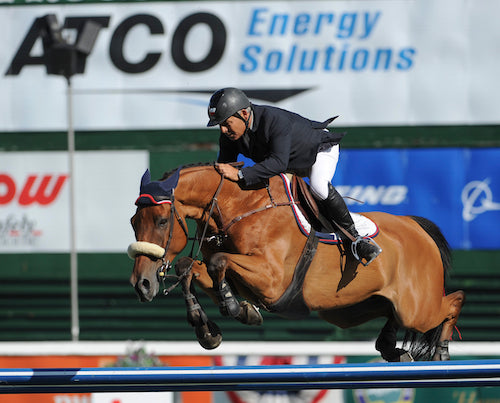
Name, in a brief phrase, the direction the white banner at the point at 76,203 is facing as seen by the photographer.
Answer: facing the viewer

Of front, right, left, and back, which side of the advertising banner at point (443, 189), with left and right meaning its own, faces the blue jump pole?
front

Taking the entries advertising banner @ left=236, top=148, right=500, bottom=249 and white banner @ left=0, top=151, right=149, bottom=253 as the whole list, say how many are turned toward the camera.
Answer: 2

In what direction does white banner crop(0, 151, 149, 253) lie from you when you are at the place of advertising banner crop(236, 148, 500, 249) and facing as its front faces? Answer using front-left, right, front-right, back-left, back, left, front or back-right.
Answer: right

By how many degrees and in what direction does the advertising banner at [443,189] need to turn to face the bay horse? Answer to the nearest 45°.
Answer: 0° — it already faces it

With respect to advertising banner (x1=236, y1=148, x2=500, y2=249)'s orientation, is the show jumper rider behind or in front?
in front

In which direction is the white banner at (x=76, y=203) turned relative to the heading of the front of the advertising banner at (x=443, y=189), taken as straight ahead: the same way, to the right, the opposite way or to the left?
the same way

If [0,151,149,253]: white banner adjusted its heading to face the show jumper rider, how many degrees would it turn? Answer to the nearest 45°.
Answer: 0° — it already faces them

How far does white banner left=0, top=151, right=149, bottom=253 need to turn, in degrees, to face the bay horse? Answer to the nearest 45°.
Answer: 0° — it already faces it

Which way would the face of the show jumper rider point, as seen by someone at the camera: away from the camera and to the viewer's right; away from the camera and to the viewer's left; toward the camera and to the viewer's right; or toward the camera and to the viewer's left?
toward the camera and to the viewer's left

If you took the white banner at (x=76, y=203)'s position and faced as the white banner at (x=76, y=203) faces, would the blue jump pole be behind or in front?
in front

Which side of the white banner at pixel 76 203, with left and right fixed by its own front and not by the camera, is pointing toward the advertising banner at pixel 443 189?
left

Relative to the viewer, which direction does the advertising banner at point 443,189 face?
toward the camera
